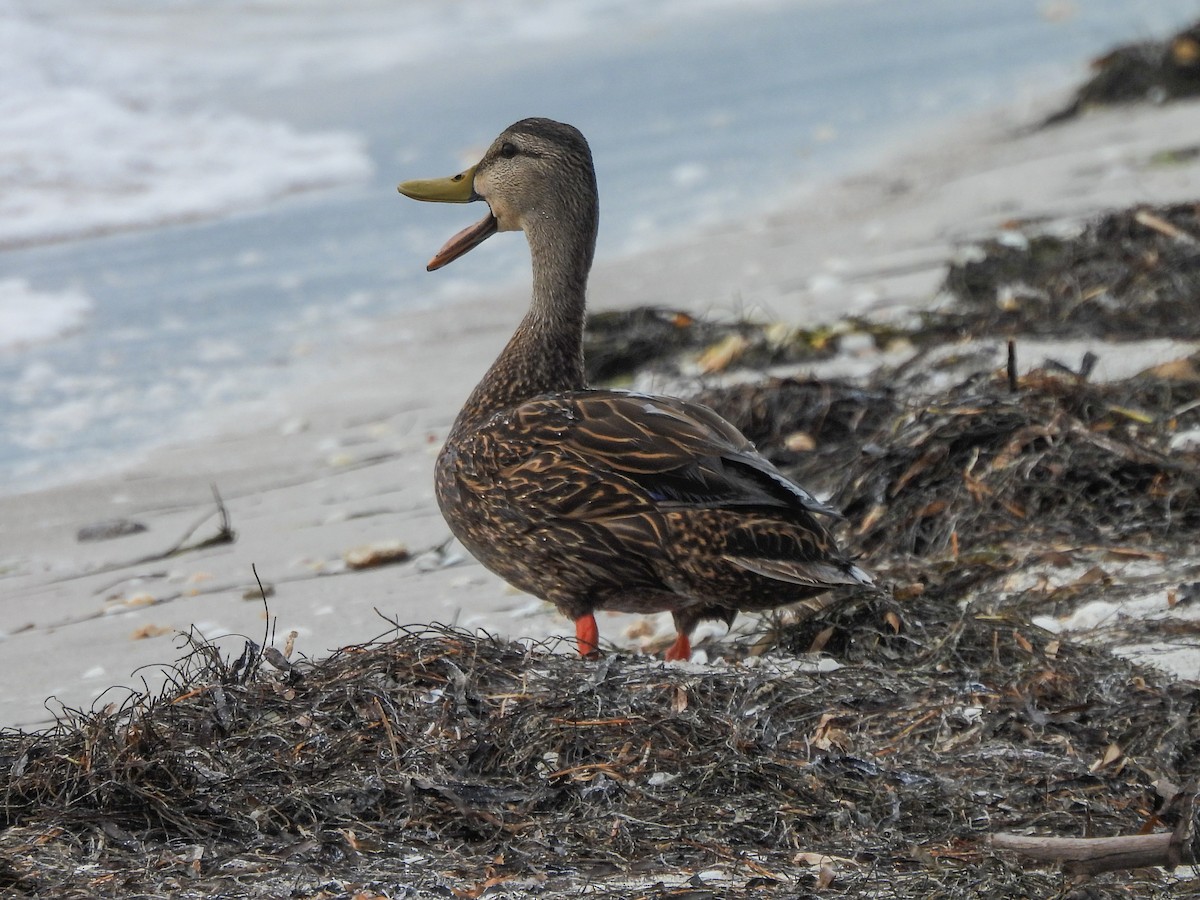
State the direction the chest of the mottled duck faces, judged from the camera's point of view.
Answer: to the viewer's left

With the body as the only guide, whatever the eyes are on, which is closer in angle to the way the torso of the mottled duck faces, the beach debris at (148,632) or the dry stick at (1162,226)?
the beach debris

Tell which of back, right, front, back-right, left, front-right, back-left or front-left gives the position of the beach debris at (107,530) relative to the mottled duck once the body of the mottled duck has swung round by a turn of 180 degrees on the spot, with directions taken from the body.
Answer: back-left

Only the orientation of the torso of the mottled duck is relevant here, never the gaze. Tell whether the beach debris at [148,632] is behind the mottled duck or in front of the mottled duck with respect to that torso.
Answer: in front

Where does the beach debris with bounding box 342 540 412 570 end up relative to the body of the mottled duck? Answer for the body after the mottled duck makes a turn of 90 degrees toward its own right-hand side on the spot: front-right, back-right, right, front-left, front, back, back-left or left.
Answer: front-left

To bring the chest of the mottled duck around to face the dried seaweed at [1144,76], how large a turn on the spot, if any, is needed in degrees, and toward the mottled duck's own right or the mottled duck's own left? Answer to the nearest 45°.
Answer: approximately 135° to the mottled duck's own right

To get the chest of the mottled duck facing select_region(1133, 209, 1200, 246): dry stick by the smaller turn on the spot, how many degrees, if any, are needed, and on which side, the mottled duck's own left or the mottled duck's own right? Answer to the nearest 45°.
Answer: approximately 135° to the mottled duck's own right
